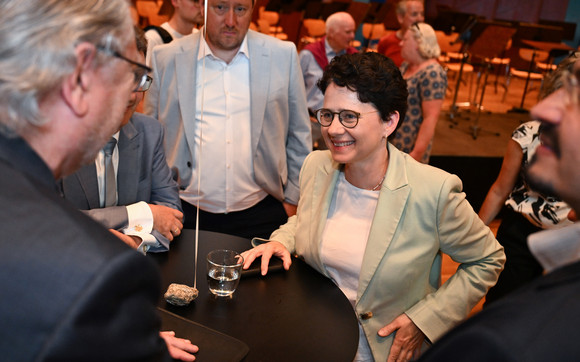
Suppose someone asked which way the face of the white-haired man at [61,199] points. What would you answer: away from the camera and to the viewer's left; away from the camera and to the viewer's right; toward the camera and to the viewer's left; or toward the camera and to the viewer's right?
away from the camera and to the viewer's right

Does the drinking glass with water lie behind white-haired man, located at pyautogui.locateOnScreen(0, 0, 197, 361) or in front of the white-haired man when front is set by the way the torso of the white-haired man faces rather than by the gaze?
in front

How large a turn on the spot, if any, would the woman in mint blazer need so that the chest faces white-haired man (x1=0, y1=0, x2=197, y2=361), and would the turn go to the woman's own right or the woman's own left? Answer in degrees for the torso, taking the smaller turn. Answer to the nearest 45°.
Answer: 0° — they already face them

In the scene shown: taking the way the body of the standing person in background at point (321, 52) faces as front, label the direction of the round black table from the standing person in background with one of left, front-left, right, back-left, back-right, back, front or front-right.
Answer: front-right

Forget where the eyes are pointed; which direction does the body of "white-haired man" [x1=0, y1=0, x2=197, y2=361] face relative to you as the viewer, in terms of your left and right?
facing away from the viewer and to the right of the viewer

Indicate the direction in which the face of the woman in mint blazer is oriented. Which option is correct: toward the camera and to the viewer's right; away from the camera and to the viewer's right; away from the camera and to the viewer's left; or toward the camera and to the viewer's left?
toward the camera and to the viewer's left

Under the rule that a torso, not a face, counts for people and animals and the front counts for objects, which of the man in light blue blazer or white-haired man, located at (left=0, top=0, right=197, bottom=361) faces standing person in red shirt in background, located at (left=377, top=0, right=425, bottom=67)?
the white-haired man

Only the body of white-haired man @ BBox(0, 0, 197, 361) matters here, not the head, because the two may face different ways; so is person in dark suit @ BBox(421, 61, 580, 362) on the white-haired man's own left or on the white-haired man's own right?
on the white-haired man's own right

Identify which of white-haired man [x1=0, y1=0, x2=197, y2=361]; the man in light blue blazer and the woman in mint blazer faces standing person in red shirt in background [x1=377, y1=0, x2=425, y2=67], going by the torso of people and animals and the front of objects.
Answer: the white-haired man
